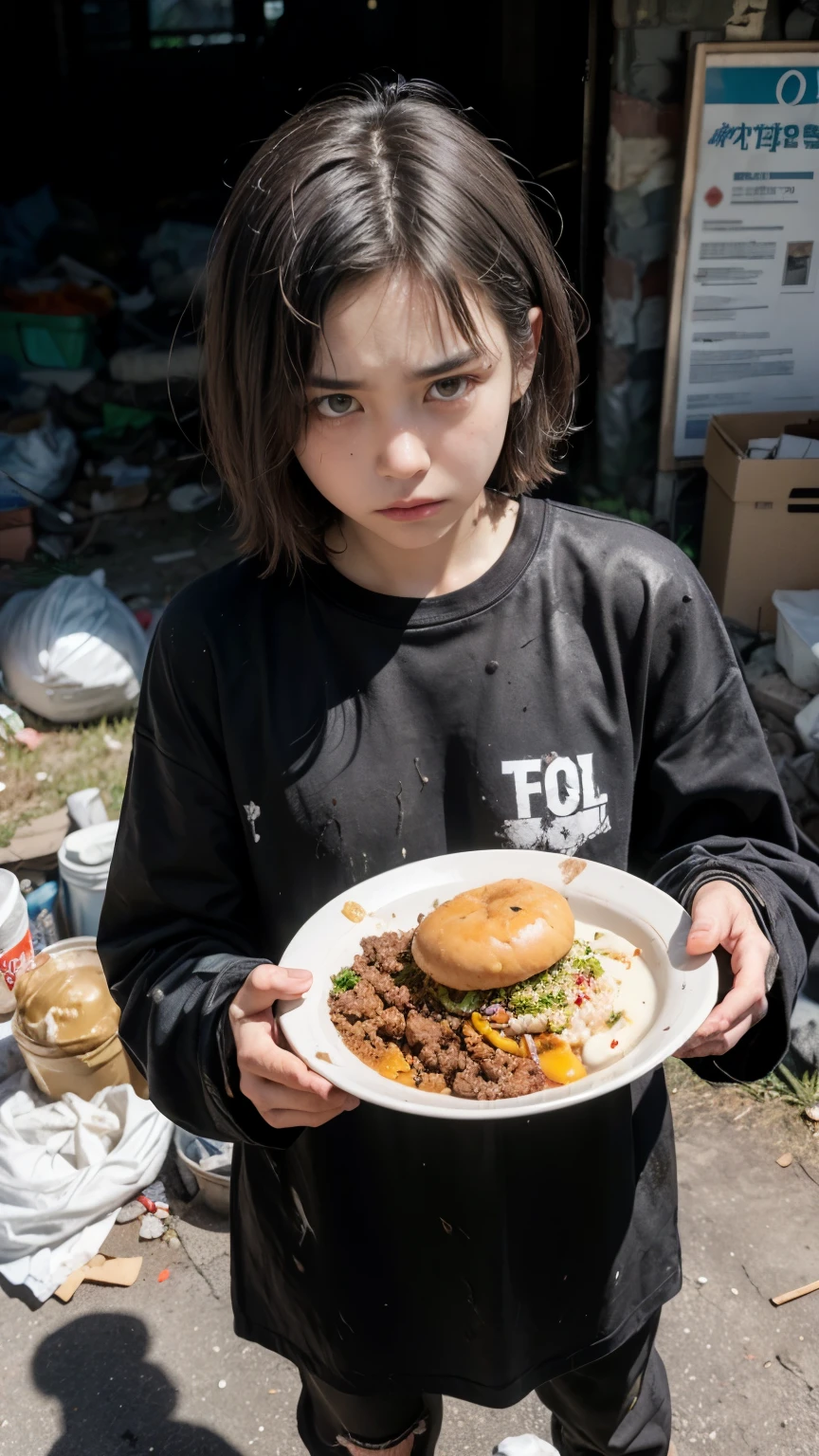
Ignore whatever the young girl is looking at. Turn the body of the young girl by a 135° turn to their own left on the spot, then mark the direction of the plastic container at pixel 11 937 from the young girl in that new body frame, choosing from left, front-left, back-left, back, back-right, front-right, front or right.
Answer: left

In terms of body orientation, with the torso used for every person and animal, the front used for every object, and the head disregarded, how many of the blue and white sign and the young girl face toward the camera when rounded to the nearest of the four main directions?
2

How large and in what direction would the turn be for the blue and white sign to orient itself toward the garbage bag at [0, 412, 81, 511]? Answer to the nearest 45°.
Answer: approximately 90° to its right

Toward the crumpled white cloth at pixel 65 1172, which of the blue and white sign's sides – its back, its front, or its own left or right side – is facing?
front

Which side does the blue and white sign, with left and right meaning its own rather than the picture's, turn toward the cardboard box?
front

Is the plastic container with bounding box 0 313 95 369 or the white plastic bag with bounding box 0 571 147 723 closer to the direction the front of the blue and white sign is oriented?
the white plastic bag

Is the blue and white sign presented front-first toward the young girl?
yes

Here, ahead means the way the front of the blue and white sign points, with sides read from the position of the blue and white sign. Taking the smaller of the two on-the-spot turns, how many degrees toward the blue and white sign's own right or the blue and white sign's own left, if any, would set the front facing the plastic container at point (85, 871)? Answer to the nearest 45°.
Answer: approximately 45° to the blue and white sign's own right

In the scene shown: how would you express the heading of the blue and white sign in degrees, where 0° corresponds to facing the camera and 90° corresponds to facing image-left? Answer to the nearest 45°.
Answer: approximately 0°
